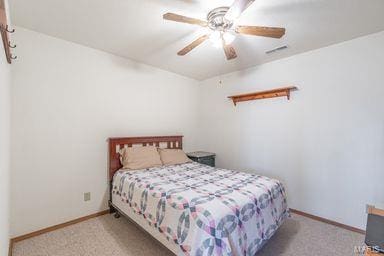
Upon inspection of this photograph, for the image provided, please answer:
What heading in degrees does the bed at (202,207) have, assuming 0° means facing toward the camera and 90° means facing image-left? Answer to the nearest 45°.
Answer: approximately 315°

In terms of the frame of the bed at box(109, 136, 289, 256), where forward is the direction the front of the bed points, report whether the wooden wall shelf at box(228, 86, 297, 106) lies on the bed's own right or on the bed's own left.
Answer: on the bed's own left

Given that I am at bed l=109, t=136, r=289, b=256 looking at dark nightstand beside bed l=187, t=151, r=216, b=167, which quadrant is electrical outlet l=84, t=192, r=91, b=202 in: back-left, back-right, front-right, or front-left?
front-left

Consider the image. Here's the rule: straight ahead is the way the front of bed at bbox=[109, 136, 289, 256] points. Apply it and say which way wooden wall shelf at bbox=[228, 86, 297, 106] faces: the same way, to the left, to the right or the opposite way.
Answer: to the right

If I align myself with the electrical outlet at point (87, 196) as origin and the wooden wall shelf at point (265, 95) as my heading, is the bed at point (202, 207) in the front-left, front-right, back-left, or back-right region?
front-right

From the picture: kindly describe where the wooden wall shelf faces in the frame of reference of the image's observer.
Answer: facing the viewer and to the left of the viewer

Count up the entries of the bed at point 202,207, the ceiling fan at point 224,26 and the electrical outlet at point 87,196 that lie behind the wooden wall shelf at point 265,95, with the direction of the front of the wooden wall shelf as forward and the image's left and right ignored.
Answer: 0
